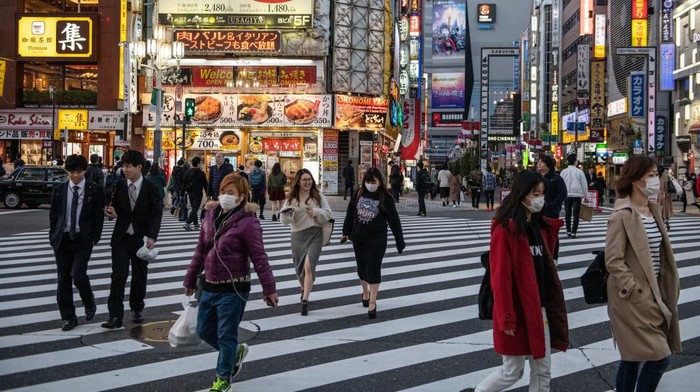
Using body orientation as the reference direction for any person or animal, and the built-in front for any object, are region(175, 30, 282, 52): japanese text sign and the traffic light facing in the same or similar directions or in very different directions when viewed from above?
same or similar directions

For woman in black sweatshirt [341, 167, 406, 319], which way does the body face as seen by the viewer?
toward the camera

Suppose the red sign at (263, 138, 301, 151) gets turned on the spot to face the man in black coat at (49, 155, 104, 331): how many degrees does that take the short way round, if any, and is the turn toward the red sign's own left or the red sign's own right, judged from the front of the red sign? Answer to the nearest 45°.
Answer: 0° — it already faces them

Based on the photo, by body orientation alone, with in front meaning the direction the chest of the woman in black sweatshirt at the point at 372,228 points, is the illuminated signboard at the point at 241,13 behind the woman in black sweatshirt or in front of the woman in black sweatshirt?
behind

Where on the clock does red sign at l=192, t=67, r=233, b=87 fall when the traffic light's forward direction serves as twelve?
The red sign is roughly at 6 o'clock from the traffic light.

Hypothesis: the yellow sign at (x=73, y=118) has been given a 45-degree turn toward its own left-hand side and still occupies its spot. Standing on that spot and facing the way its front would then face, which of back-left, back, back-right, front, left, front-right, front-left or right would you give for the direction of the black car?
front-right

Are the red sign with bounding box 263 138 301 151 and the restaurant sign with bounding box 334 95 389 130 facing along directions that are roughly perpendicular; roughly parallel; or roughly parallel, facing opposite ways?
roughly parallel

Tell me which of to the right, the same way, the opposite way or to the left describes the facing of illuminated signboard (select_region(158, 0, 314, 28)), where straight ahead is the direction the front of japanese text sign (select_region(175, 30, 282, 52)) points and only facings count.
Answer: the same way

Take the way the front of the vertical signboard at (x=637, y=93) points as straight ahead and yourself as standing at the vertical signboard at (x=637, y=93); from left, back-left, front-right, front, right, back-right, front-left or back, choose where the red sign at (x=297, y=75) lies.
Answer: front-right

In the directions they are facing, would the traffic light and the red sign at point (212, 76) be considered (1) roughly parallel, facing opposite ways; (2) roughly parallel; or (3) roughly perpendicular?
roughly parallel

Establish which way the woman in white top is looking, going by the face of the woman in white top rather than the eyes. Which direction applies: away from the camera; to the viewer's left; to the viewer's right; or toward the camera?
toward the camera

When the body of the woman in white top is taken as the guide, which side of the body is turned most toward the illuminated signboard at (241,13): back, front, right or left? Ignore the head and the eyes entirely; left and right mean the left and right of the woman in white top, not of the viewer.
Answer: back

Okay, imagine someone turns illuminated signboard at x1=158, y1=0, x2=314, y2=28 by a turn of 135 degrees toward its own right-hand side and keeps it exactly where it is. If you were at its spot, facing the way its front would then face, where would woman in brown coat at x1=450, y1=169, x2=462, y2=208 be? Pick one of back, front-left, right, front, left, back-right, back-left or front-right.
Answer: back

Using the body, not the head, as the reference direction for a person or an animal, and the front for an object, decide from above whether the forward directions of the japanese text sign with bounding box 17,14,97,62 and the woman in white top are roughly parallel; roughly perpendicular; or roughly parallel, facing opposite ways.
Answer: roughly parallel

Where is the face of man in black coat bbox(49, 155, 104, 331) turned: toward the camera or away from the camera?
toward the camera

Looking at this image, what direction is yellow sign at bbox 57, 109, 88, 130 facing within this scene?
toward the camera

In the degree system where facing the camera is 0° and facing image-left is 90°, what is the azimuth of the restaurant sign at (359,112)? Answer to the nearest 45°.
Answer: approximately 0°

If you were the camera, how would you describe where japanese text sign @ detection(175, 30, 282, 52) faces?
facing the viewer

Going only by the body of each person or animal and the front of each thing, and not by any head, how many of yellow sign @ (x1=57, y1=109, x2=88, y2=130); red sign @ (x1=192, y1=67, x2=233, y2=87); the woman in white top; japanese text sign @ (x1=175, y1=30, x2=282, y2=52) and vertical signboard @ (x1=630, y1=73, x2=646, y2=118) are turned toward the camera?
5
